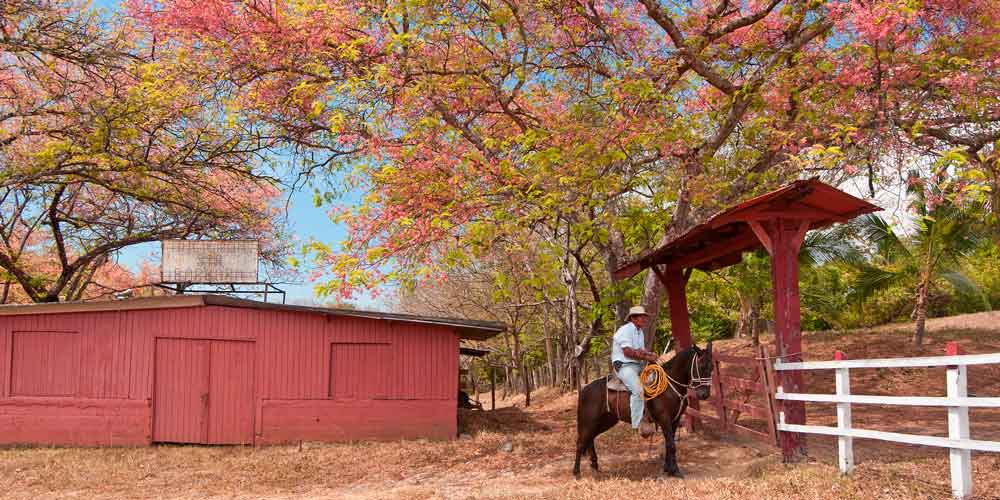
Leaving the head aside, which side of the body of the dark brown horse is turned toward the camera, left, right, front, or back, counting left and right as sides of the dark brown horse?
right

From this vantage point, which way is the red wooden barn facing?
toward the camera

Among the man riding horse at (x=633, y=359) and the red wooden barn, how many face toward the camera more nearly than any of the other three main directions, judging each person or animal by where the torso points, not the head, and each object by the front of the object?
1

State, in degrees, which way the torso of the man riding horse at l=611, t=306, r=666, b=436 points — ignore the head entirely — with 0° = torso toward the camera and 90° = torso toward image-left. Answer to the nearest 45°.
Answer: approximately 270°

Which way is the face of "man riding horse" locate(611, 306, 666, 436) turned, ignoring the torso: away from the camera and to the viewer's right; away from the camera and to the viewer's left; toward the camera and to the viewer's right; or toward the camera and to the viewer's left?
toward the camera and to the viewer's right
